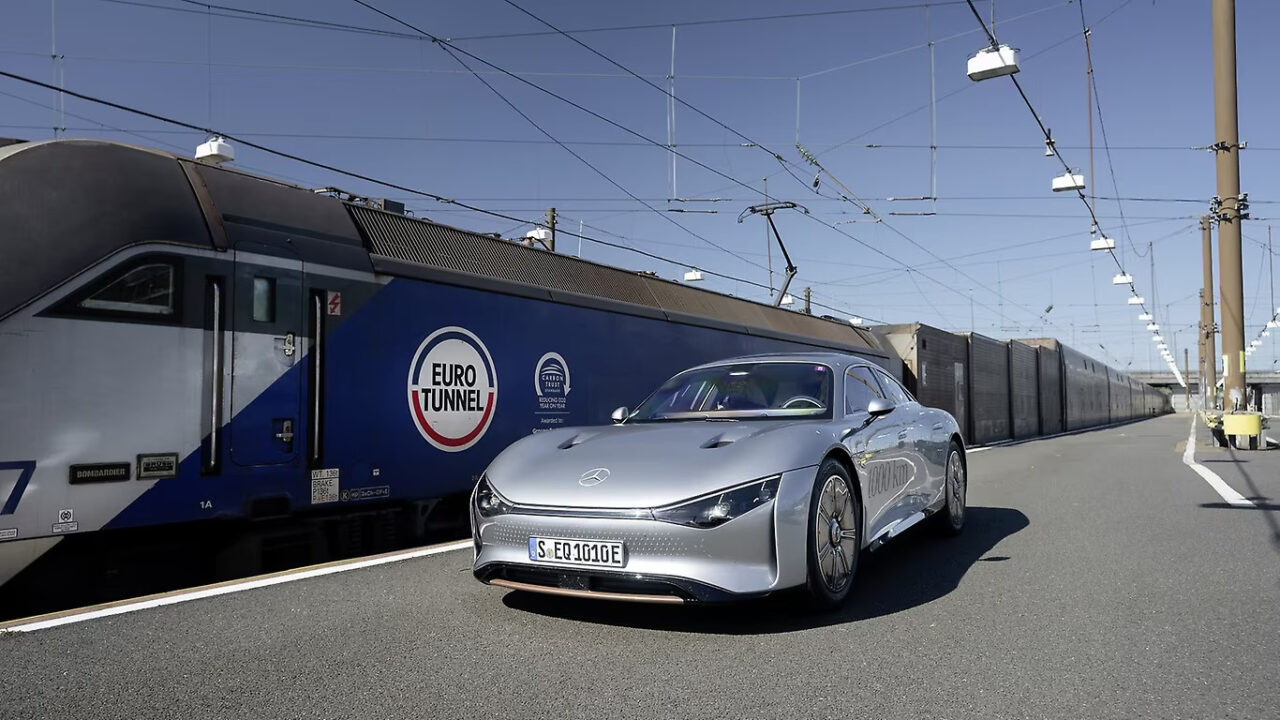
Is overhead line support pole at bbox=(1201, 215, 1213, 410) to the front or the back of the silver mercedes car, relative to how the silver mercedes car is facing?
to the back

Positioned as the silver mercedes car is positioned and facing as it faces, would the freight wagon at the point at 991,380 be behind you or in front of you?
behind

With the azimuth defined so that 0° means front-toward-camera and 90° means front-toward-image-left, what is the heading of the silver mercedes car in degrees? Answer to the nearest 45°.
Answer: approximately 45°

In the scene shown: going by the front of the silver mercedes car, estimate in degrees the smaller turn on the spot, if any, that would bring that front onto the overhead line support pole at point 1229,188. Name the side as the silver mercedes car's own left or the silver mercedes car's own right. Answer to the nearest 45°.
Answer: approximately 180°
